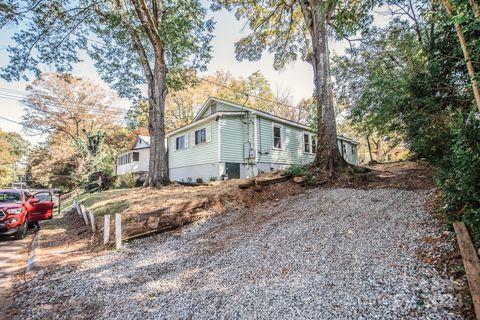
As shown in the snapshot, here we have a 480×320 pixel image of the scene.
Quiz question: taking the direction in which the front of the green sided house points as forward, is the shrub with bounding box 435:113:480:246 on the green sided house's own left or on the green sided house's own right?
on the green sided house's own left

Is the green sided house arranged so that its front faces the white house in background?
no

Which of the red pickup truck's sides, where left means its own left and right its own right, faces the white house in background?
back

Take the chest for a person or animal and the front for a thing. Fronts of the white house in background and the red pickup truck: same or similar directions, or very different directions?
same or similar directions

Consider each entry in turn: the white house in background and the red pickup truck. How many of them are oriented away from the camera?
0

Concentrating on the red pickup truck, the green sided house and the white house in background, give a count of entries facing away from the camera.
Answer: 0

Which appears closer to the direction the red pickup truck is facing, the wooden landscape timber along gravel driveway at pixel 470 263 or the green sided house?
the wooden landscape timber along gravel driveway

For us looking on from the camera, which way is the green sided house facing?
facing the viewer and to the left of the viewer

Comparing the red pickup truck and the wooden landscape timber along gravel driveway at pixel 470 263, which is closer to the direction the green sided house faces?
the red pickup truck

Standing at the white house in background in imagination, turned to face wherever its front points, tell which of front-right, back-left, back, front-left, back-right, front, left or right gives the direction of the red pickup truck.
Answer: front-left

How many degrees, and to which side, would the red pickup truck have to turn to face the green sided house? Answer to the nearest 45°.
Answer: approximately 135° to its left

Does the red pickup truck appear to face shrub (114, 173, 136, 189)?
no
